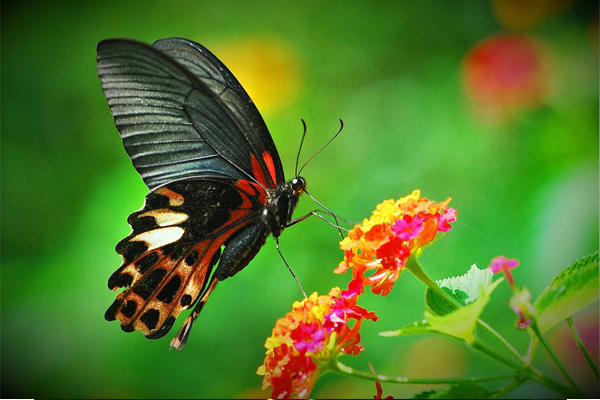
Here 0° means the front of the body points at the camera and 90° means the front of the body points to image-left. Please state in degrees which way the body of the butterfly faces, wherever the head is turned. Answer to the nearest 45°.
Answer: approximately 270°
